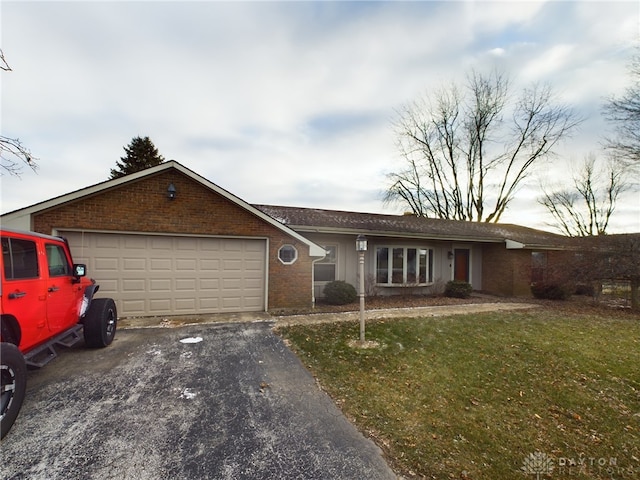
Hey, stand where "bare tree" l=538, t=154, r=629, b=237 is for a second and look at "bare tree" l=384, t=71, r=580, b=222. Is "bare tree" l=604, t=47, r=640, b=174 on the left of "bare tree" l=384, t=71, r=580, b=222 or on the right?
left

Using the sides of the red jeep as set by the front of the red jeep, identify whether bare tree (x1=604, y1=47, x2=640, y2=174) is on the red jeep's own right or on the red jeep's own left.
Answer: on the red jeep's own right

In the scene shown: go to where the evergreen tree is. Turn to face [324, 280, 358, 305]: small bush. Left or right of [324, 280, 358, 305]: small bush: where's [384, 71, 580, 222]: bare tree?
left
